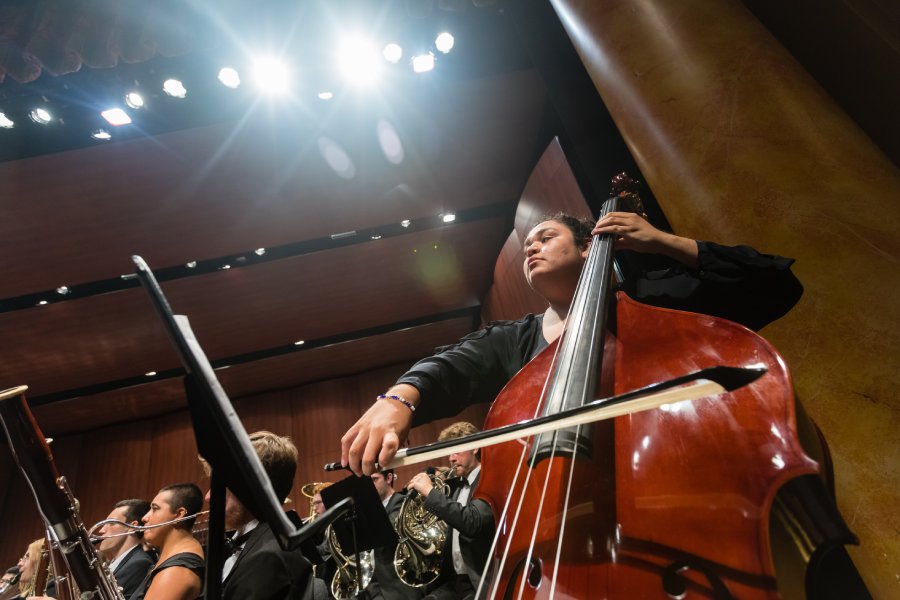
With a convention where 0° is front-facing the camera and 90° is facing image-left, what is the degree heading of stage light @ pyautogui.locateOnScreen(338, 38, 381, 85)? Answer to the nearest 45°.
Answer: approximately 0°

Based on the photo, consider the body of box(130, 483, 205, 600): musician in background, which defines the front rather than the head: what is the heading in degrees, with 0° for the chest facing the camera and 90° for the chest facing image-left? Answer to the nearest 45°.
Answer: approximately 90°

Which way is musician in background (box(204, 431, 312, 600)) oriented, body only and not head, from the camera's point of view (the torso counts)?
to the viewer's left

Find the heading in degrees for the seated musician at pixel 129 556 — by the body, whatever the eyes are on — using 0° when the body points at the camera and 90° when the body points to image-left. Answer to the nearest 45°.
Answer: approximately 90°

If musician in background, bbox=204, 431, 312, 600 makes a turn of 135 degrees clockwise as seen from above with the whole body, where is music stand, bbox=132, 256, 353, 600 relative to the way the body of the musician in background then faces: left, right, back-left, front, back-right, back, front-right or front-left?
back-right

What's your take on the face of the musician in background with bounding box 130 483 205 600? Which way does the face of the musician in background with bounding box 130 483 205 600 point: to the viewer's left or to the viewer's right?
to the viewer's left

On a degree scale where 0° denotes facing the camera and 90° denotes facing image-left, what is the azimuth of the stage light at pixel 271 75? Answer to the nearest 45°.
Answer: approximately 0°
